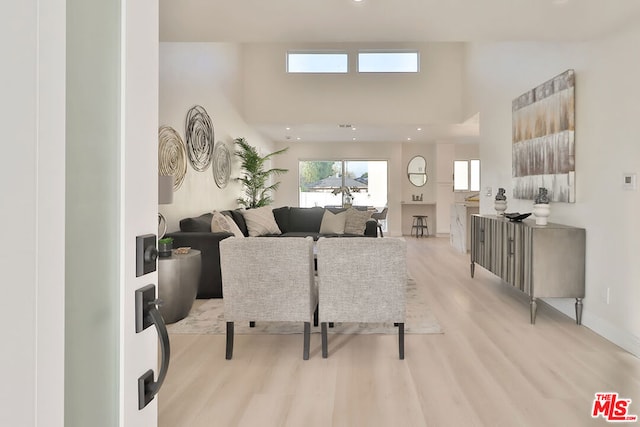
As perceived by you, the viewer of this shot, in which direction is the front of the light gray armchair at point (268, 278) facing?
facing away from the viewer

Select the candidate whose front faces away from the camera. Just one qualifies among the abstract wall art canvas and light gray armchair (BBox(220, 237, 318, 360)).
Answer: the light gray armchair

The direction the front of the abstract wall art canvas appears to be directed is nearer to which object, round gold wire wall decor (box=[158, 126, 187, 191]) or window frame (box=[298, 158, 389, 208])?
the round gold wire wall decor

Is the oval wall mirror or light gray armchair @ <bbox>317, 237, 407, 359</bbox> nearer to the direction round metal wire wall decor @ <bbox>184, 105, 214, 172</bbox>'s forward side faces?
the light gray armchair

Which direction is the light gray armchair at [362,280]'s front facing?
away from the camera

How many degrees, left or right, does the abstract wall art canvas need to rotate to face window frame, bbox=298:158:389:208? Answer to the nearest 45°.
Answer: approximately 90° to its right

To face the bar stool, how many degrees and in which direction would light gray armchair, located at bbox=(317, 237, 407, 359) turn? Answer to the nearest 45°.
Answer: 0° — it already faces it

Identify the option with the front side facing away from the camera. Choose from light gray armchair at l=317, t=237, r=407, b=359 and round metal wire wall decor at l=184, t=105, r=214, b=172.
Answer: the light gray armchair

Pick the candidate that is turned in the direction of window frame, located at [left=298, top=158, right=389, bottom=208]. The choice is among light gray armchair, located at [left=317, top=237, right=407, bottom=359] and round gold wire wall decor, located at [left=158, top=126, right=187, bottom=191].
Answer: the light gray armchair
